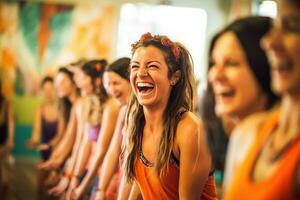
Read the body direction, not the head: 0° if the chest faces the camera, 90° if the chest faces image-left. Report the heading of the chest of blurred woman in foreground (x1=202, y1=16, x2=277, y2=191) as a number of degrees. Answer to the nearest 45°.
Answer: approximately 45°

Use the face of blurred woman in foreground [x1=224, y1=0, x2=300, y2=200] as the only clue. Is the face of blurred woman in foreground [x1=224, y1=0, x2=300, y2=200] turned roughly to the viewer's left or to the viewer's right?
to the viewer's left

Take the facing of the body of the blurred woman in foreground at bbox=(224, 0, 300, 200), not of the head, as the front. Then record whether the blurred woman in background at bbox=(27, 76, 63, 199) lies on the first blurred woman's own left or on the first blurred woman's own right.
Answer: on the first blurred woman's own right

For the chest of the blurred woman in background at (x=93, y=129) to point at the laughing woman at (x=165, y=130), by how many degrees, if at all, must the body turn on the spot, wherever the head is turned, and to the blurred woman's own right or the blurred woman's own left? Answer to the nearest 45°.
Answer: approximately 45° to the blurred woman's own left

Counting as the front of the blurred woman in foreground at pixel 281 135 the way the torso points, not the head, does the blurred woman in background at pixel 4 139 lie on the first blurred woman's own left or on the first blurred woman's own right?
on the first blurred woman's own right

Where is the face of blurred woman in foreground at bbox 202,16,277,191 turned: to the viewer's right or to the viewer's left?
to the viewer's left

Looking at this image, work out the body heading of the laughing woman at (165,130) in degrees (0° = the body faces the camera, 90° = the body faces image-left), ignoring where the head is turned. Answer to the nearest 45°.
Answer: approximately 45°

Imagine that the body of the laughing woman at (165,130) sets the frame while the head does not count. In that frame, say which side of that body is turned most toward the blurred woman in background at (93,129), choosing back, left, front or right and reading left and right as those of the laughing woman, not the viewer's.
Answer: right

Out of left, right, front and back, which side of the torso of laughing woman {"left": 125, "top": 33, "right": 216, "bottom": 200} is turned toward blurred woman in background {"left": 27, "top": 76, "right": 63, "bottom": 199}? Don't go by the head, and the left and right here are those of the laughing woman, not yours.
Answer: right

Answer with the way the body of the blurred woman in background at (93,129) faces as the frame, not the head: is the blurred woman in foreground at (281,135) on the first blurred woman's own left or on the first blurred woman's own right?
on the first blurred woman's own left
